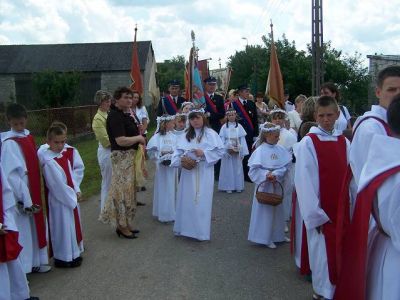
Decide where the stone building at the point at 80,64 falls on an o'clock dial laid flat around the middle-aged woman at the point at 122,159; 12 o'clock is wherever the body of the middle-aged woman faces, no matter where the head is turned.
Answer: The stone building is roughly at 9 o'clock from the middle-aged woman.

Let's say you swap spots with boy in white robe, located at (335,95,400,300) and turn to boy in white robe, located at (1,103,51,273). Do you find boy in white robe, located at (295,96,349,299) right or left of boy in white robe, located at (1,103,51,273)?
right

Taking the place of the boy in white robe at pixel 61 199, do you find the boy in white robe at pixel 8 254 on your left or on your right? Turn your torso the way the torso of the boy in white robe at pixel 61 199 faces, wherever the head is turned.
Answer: on your right

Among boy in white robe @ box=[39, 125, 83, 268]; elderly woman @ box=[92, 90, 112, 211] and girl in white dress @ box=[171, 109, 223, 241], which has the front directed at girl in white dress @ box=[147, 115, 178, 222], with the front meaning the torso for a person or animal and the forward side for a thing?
the elderly woman

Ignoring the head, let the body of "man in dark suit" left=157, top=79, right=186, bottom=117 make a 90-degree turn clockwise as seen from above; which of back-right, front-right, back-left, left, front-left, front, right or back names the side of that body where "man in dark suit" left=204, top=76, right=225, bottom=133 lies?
back-right

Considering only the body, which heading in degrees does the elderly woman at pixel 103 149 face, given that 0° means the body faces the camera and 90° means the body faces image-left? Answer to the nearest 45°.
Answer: approximately 270°

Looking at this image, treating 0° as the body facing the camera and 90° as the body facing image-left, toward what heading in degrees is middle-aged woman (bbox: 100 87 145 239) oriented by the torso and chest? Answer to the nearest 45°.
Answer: approximately 270°

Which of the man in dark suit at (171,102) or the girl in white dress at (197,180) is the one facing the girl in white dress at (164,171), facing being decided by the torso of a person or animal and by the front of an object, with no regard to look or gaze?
the man in dark suit
